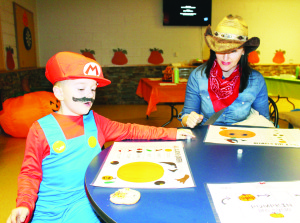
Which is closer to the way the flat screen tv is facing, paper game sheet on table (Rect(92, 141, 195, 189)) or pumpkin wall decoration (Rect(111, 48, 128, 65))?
the paper game sheet on table

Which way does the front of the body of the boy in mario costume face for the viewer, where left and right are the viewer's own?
facing the viewer and to the right of the viewer

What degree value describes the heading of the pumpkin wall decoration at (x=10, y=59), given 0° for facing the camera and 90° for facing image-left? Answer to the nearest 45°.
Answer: approximately 270°

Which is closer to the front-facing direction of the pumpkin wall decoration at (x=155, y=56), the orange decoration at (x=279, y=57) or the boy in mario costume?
the boy in mario costume

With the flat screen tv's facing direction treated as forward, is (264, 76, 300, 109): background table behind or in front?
in front

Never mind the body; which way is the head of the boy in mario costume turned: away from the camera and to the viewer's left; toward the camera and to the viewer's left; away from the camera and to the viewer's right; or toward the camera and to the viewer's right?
toward the camera and to the viewer's right

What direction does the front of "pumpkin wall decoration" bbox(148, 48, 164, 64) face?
toward the camera

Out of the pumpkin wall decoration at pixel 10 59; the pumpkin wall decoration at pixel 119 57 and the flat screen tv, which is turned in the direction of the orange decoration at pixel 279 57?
the pumpkin wall decoration at pixel 10 59

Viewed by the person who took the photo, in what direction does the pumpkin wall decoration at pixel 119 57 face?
facing the viewer

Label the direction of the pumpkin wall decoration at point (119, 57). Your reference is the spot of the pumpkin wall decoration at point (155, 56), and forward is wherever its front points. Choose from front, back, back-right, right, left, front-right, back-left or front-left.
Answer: right

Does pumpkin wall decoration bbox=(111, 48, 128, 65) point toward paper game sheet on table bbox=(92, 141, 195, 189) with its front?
yes

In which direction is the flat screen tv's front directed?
toward the camera
